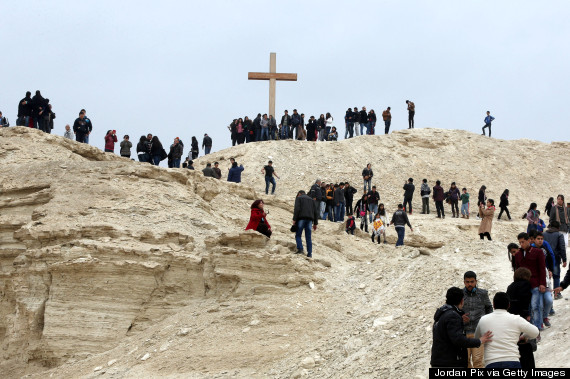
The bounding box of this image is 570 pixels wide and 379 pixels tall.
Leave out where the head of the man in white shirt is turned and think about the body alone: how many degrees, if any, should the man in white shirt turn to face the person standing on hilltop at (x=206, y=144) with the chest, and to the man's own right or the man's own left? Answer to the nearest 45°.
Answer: approximately 45° to the man's own left

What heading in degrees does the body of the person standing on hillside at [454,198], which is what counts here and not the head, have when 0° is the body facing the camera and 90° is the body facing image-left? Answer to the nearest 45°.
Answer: approximately 0°

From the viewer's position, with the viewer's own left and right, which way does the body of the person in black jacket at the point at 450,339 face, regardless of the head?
facing away from the viewer and to the right of the viewer

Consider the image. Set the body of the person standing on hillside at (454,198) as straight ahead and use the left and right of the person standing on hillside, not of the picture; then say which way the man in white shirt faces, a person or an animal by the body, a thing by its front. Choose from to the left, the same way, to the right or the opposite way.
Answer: the opposite way

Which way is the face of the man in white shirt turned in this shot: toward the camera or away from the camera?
away from the camera

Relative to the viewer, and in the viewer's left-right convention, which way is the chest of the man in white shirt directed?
facing away from the viewer
